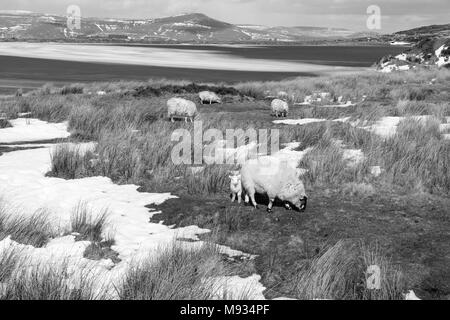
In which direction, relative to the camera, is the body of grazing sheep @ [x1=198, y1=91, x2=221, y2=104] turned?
to the viewer's right

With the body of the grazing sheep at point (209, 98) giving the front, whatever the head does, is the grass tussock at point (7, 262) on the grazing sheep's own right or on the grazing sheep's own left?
on the grazing sheep's own right

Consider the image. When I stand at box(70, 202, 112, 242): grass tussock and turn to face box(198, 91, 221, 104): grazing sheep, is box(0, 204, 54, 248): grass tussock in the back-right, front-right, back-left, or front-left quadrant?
back-left
